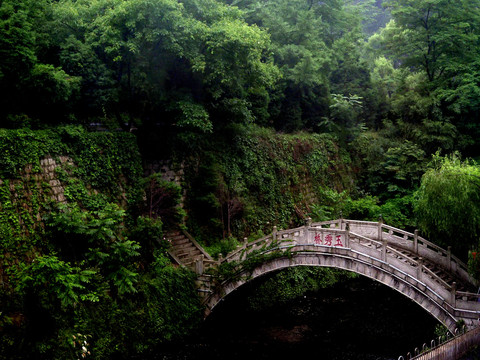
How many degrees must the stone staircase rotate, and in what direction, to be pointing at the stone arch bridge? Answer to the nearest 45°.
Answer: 0° — it already faces it

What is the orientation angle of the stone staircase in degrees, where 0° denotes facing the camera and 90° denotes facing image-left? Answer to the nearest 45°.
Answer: approximately 315°
